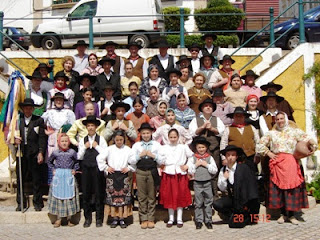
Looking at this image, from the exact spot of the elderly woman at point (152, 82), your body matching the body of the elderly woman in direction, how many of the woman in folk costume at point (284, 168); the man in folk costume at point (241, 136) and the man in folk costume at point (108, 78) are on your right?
1

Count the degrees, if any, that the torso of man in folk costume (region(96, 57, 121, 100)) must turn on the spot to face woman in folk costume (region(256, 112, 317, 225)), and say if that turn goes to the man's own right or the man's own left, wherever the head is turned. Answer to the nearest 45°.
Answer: approximately 45° to the man's own left

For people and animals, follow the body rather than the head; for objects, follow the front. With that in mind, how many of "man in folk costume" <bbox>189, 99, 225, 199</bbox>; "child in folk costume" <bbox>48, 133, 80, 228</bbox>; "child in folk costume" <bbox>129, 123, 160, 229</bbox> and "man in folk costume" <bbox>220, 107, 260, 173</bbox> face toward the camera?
4

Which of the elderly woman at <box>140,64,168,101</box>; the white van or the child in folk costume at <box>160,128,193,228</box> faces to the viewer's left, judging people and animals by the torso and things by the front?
the white van

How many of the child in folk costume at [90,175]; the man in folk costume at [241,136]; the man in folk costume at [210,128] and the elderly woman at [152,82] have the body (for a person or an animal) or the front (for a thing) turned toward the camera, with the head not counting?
4

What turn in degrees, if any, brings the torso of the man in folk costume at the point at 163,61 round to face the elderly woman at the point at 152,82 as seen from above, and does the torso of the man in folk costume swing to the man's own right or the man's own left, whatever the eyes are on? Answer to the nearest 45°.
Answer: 0° — they already face them

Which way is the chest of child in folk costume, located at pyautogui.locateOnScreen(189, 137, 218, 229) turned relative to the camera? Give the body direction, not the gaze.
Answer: toward the camera

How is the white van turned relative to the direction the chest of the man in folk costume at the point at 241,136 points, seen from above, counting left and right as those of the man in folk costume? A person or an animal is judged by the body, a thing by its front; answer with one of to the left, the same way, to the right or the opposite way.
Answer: to the right

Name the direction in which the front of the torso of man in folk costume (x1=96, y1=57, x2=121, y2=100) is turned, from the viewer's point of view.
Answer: toward the camera

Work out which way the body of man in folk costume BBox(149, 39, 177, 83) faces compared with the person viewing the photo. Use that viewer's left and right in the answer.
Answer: facing the viewer

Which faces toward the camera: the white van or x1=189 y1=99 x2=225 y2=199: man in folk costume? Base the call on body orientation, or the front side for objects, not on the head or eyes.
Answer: the man in folk costume

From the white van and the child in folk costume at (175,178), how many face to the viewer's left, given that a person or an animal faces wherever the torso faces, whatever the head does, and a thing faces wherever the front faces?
1

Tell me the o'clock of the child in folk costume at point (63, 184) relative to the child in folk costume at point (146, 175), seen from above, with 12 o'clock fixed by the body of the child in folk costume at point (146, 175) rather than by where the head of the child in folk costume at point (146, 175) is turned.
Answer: the child in folk costume at point (63, 184) is roughly at 3 o'clock from the child in folk costume at point (146, 175).

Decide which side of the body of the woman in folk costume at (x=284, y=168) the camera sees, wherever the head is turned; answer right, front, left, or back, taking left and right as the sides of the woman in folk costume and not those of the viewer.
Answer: front

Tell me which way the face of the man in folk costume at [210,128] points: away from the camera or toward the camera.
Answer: toward the camera
